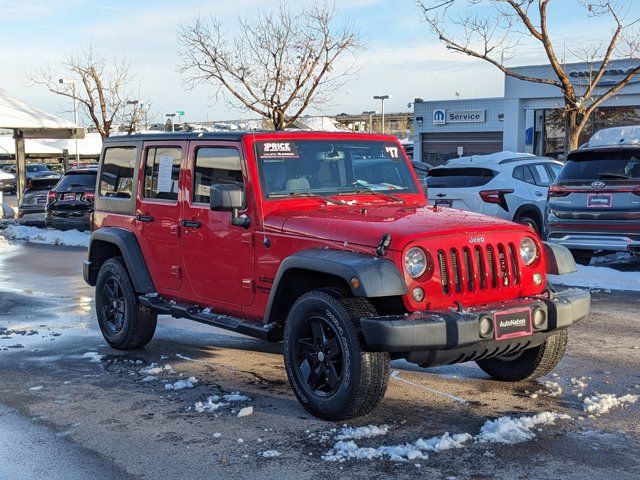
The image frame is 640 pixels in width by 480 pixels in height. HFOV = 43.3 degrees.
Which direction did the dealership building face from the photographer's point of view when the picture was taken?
facing the viewer

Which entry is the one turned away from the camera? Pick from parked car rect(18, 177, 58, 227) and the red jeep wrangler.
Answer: the parked car

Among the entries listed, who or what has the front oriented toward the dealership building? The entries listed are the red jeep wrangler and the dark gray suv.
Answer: the dark gray suv

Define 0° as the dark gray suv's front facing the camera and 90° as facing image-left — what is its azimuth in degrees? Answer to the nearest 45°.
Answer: approximately 180°

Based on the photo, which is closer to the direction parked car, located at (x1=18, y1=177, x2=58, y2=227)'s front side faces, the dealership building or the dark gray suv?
the dealership building

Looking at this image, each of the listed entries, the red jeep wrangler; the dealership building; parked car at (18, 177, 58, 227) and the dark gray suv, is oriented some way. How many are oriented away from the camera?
2

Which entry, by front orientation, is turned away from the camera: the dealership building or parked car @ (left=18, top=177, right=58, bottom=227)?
the parked car

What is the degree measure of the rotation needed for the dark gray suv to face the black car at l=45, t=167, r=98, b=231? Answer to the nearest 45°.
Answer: approximately 90° to its left

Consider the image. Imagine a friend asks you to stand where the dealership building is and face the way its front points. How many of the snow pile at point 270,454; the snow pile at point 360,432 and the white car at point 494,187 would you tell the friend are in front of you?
3

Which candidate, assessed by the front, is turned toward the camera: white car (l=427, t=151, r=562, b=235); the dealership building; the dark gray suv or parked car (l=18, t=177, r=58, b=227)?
the dealership building

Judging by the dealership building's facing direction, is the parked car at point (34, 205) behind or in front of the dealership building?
in front

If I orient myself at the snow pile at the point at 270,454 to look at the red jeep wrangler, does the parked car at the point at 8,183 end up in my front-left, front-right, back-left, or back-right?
front-left

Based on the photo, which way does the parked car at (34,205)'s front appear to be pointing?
away from the camera

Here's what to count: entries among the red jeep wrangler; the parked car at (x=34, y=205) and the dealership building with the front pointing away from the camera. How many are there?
1

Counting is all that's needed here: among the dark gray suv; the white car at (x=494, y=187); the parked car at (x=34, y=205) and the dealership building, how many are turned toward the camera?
1

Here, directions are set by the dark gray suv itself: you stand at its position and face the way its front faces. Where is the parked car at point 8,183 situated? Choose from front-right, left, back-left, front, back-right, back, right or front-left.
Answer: front-left

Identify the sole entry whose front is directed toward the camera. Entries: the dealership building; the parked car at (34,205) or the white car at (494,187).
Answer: the dealership building

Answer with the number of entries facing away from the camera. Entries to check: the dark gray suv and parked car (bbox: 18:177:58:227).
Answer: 2

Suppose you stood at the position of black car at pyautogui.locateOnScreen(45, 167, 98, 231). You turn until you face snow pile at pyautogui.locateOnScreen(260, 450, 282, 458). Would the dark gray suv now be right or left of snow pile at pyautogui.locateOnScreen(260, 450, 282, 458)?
left

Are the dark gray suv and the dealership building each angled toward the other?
yes
